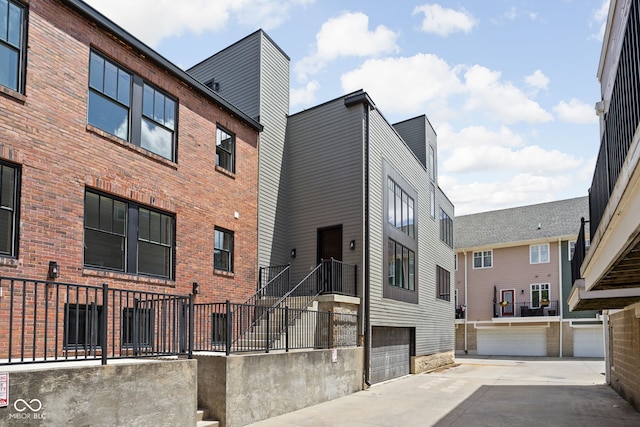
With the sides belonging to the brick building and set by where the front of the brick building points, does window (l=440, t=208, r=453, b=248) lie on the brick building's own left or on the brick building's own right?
on the brick building's own left

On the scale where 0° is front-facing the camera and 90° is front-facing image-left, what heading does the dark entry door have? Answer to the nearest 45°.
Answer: approximately 45°

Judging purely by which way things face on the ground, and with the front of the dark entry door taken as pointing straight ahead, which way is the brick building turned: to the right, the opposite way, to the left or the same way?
to the left

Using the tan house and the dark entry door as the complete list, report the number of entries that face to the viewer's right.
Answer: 0

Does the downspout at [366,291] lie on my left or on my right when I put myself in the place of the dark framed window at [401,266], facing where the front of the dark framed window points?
on my right

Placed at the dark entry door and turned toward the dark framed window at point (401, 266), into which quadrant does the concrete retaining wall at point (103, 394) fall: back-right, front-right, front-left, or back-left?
back-right

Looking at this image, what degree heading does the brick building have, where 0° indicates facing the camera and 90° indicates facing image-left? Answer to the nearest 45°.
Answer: approximately 315°

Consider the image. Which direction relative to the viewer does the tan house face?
toward the camera
